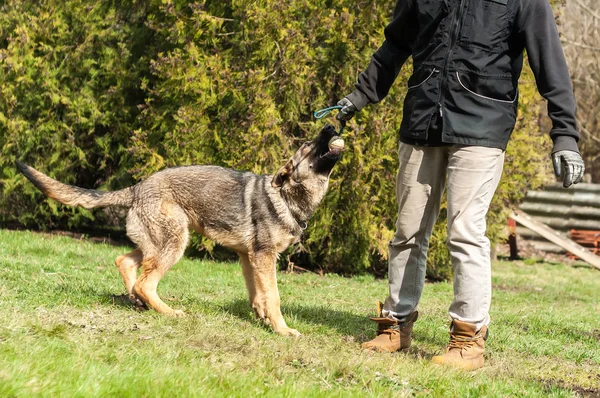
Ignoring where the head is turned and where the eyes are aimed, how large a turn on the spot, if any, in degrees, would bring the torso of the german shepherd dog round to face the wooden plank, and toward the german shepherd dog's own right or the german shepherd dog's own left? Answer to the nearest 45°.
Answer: approximately 45° to the german shepherd dog's own left

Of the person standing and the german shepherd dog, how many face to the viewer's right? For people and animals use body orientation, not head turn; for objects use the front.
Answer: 1

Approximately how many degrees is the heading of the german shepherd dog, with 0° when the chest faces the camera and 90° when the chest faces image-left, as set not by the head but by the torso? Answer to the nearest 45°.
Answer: approximately 270°

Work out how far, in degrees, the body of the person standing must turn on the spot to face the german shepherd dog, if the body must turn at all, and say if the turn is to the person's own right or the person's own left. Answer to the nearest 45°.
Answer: approximately 45° to the person's own right

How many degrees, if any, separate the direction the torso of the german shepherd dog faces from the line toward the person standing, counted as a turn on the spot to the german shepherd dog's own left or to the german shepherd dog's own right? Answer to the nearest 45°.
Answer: approximately 45° to the german shepherd dog's own right

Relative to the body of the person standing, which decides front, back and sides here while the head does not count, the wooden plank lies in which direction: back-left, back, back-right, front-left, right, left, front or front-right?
back-right

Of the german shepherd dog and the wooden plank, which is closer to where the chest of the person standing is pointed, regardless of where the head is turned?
the german shepherd dog

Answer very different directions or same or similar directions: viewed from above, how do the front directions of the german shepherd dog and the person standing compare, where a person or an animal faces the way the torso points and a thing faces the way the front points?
very different directions

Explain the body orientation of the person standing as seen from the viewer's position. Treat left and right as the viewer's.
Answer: facing the viewer and to the left of the viewer
